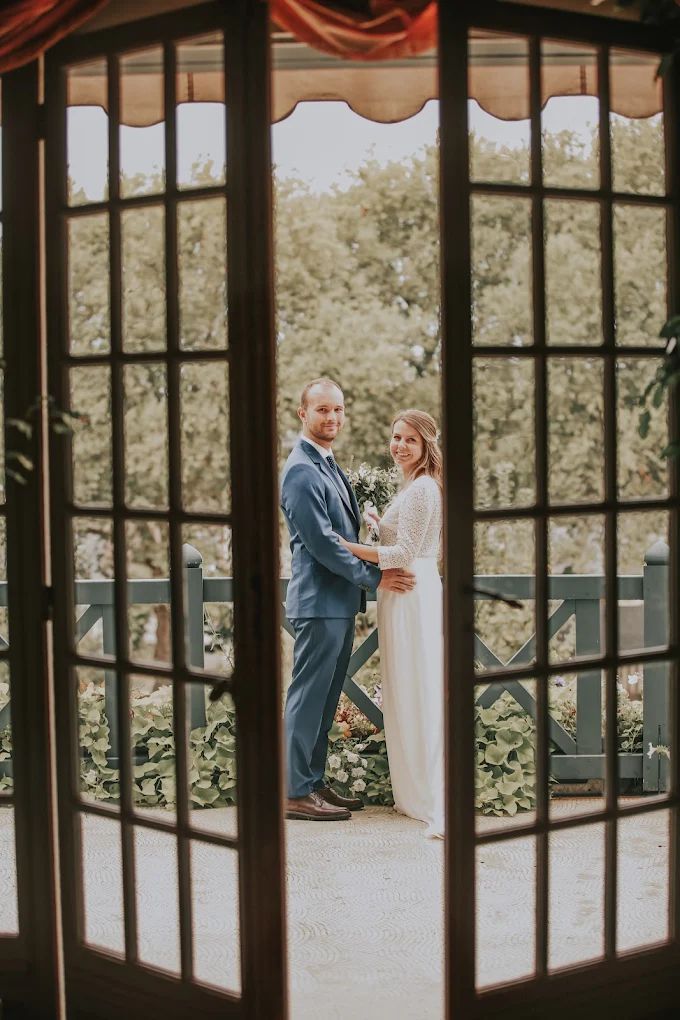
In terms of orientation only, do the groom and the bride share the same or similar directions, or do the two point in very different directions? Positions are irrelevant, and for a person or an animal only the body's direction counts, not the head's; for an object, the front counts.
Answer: very different directions

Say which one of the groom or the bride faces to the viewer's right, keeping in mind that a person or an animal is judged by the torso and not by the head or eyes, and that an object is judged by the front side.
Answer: the groom

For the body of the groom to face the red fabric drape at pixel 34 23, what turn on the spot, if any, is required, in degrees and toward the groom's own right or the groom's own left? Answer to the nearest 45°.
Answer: approximately 90° to the groom's own right

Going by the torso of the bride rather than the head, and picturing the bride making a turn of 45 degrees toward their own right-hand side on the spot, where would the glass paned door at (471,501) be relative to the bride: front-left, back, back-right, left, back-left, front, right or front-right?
back-left

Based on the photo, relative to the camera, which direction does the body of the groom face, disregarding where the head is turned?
to the viewer's right

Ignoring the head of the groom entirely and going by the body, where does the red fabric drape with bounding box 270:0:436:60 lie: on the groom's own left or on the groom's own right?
on the groom's own right

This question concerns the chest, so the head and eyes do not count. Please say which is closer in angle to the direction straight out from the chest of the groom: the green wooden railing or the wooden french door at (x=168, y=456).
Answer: the green wooden railing
